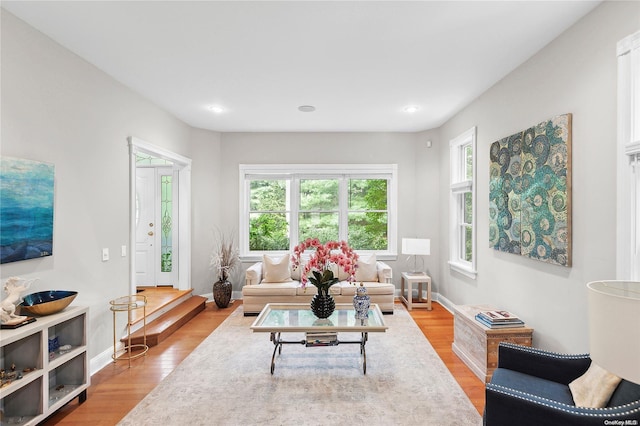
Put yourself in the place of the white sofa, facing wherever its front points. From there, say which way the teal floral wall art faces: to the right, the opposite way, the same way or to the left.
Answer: to the right

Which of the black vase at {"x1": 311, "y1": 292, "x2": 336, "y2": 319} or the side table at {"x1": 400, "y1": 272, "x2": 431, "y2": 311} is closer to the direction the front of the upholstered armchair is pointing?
the black vase

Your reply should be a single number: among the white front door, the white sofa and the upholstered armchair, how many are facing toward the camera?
2

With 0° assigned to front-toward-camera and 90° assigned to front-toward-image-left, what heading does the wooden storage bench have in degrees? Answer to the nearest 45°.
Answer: approximately 45°

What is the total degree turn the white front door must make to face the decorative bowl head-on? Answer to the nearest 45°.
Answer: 0° — it already faces it

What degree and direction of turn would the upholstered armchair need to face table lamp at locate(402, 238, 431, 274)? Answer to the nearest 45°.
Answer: approximately 45° to its right

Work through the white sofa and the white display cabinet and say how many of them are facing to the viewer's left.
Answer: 0

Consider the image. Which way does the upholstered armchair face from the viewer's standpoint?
to the viewer's left

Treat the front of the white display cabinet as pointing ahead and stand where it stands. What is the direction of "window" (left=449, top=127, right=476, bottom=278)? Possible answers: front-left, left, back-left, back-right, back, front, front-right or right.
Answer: front-left

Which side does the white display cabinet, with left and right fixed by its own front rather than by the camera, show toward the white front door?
left

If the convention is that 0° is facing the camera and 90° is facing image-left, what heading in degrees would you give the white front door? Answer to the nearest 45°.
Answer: approximately 0°

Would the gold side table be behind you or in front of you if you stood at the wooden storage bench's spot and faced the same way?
in front

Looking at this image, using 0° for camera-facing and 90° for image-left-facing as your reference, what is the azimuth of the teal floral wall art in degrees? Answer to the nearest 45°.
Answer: approximately 45°
